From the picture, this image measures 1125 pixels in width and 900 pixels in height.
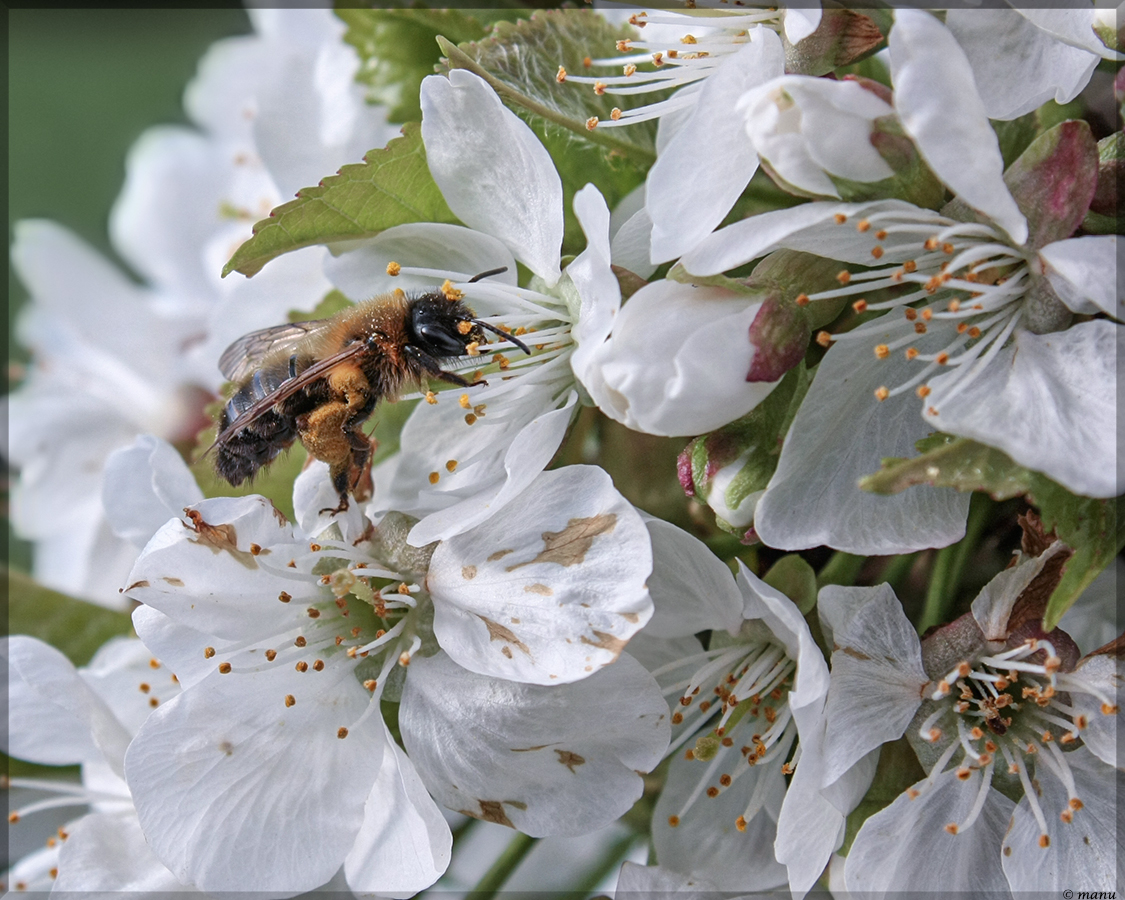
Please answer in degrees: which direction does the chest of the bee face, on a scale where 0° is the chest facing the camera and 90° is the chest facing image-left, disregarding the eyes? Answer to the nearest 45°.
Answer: approximately 270°
